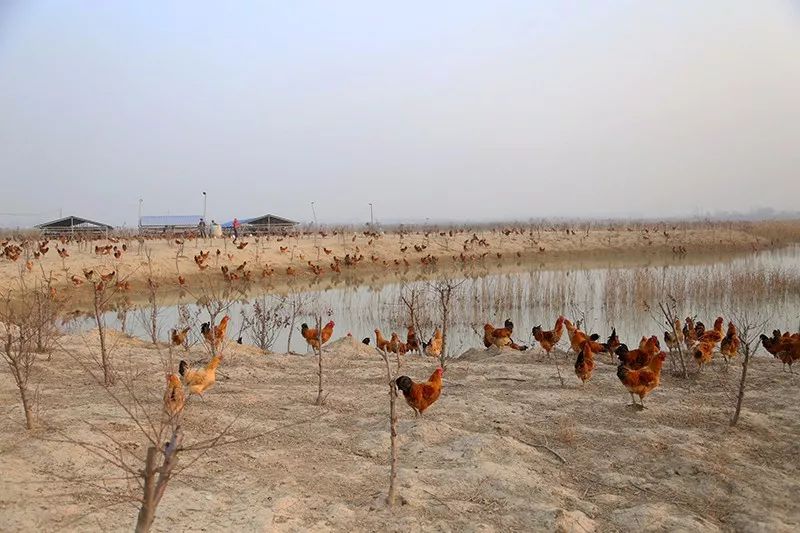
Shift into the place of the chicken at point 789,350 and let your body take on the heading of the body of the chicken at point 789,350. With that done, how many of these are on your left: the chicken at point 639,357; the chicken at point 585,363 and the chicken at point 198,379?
0

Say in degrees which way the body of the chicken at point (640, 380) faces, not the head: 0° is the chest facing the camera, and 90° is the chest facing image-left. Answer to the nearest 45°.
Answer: approximately 270°

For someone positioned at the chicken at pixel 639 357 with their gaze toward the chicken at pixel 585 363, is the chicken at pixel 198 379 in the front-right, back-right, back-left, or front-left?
front-left

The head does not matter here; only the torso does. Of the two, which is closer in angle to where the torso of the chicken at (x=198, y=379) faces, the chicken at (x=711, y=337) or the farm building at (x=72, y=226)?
the chicken

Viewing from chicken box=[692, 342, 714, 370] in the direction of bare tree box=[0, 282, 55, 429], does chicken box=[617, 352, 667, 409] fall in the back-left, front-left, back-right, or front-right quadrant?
front-left

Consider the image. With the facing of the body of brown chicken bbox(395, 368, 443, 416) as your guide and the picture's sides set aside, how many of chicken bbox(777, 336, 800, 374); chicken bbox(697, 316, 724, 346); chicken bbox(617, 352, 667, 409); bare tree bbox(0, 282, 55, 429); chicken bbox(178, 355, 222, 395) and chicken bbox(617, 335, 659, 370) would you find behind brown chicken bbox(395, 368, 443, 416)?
2

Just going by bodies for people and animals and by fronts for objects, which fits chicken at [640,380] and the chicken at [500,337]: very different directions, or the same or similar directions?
same or similar directions

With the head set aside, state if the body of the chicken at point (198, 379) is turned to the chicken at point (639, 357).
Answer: yes

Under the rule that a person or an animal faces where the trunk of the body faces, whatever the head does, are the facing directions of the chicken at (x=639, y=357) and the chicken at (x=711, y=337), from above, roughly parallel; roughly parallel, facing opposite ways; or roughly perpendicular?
roughly parallel

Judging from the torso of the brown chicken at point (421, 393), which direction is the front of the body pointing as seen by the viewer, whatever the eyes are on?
to the viewer's right

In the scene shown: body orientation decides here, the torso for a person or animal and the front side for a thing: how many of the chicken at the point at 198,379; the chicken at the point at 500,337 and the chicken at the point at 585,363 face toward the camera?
1

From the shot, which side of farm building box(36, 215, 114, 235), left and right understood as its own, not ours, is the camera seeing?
front

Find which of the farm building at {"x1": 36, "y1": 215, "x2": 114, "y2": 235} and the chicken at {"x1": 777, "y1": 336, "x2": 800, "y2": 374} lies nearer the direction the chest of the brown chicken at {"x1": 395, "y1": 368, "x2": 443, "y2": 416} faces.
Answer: the chicken

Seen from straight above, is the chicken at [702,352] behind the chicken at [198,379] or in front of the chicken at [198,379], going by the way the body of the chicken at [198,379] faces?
in front

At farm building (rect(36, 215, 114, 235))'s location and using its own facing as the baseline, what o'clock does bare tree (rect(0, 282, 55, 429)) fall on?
The bare tree is roughly at 12 o'clock from the farm building.
